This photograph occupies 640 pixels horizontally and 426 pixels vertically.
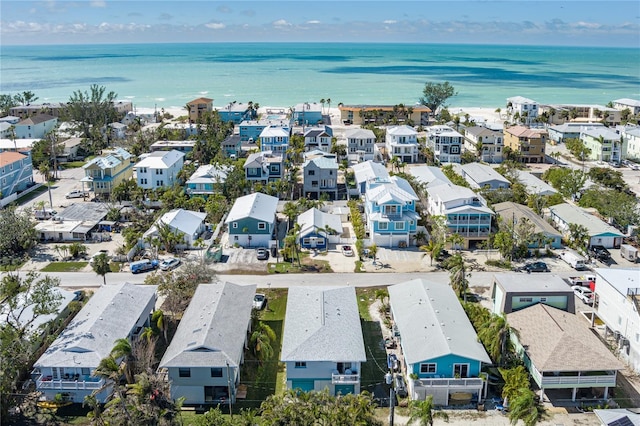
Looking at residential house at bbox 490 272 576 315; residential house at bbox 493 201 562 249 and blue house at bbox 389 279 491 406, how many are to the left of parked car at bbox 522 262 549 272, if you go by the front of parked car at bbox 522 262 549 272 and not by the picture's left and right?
2

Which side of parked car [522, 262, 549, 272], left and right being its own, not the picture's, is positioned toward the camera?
left

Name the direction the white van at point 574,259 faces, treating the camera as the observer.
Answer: facing away from the viewer and to the left of the viewer

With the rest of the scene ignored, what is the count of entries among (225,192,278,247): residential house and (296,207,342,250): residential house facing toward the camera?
2

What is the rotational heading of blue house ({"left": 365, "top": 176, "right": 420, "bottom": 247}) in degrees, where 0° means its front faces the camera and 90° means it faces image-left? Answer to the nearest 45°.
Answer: approximately 0°
